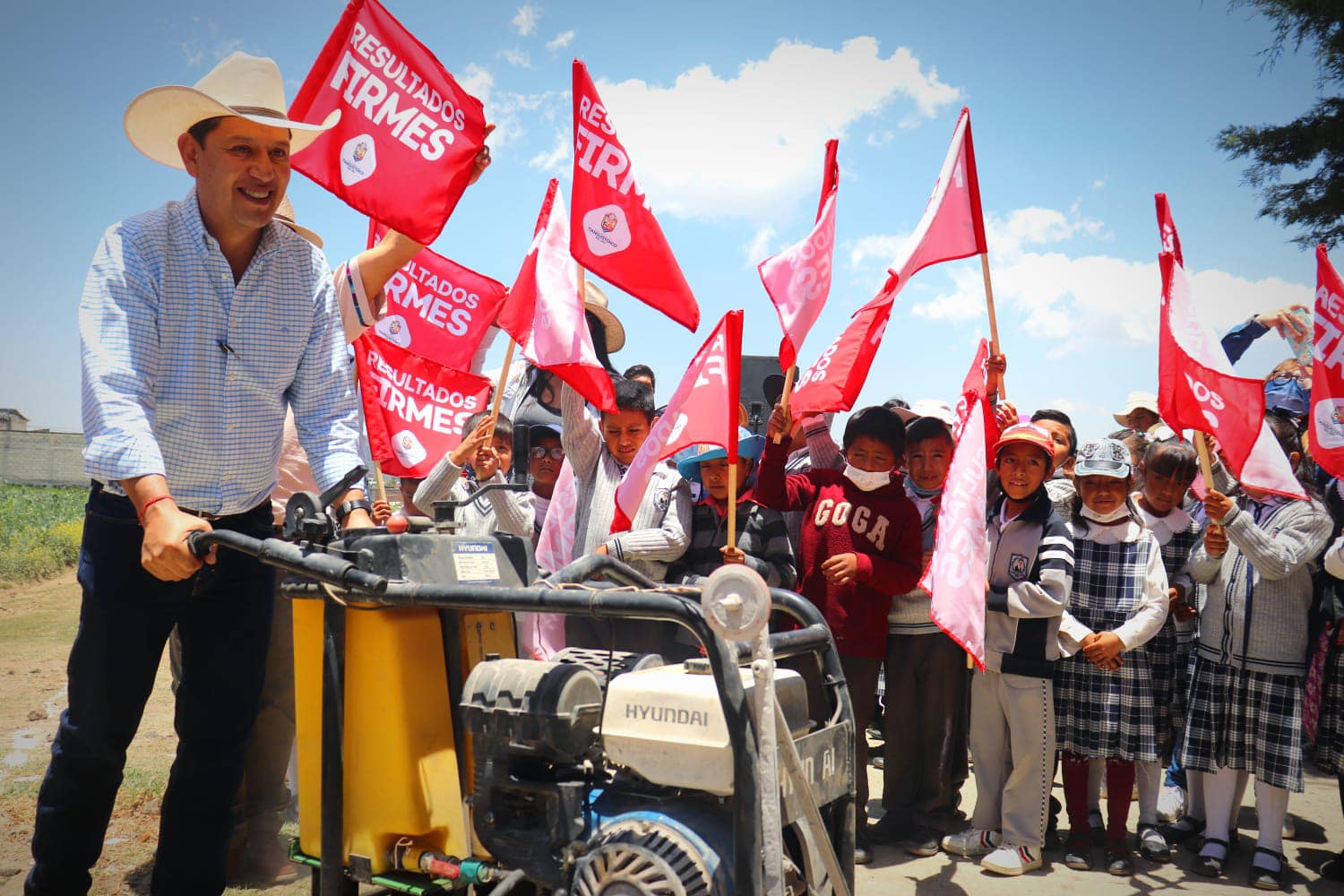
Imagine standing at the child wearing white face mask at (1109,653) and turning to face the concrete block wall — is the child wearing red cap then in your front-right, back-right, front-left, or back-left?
front-left

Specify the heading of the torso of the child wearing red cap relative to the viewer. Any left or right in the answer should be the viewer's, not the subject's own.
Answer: facing the viewer and to the left of the viewer

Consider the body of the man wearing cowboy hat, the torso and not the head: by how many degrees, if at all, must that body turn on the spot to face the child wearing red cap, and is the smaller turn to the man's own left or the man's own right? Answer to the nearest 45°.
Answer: approximately 45° to the man's own left

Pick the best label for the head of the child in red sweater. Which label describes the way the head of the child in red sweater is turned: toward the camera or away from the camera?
toward the camera

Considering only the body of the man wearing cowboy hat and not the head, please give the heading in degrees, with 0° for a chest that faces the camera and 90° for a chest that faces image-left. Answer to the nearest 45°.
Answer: approximately 315°

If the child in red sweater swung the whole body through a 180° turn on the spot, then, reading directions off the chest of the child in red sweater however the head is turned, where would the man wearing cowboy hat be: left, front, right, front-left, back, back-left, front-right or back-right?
back-left

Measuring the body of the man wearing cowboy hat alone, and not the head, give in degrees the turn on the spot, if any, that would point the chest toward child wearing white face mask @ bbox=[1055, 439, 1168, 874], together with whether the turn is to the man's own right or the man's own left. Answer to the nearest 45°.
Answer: approximately 45° to the man's own left

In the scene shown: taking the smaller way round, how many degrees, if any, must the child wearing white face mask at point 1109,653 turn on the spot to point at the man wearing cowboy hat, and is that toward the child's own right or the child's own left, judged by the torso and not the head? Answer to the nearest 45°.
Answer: approximately 45° to the child's own right

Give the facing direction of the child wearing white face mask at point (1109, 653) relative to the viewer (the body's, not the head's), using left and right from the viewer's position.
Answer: facing the viewer

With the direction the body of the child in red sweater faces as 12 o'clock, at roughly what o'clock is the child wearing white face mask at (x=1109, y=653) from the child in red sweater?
The child wearing white face mask is roughly at 9 o'clock from the child in red sweater.

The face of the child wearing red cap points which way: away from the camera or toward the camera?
toward the camera

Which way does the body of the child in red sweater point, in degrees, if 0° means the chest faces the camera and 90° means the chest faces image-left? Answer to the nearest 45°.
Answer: approximately 0°

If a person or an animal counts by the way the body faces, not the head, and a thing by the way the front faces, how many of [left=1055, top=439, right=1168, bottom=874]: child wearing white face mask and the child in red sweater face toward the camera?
2

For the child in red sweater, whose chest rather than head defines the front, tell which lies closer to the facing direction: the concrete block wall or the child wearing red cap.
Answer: the child wearing red cap
